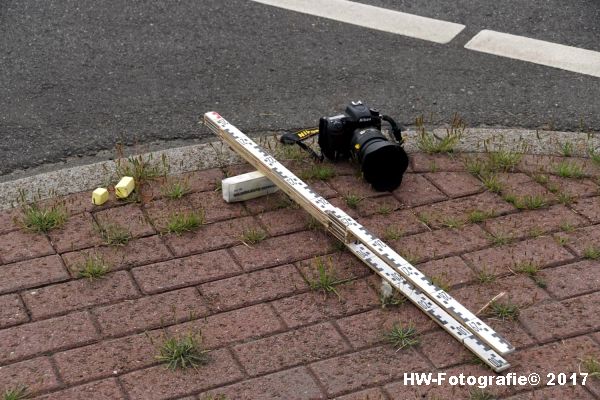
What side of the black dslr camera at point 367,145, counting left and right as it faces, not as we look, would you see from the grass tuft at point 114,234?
right

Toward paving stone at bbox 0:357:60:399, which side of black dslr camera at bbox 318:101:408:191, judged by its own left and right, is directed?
right

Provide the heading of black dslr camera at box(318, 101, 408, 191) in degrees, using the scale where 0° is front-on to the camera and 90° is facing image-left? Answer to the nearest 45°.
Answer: approximately 315°

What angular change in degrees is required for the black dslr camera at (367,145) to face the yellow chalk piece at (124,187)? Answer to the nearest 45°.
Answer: approximately 135° to its right

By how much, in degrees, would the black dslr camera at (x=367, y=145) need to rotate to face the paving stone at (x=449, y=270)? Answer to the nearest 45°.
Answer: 0° — it already faces it

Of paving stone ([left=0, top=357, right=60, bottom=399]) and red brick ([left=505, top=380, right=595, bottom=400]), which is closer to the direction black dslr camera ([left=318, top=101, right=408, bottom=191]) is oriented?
the red brick

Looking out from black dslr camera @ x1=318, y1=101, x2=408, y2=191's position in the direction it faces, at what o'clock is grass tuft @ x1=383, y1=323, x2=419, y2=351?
The grass tuft is roughly at 1 o'clock from the black dslr camera.

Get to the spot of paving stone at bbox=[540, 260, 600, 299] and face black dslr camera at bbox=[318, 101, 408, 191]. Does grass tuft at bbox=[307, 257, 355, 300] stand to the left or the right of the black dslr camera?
left

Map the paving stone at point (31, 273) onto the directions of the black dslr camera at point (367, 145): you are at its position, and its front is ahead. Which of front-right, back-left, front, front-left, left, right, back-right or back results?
right

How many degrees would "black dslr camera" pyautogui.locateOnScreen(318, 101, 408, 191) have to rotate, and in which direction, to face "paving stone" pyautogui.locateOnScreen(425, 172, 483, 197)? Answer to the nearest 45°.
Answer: approximately 45° to its left

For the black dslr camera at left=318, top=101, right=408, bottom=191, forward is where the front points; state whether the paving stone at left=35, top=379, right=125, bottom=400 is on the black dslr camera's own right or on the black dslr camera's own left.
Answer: on the black dslr camera's own right

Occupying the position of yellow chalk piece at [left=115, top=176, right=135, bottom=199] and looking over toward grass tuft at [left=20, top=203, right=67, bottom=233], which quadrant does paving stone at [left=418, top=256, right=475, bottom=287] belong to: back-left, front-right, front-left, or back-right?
back-left
